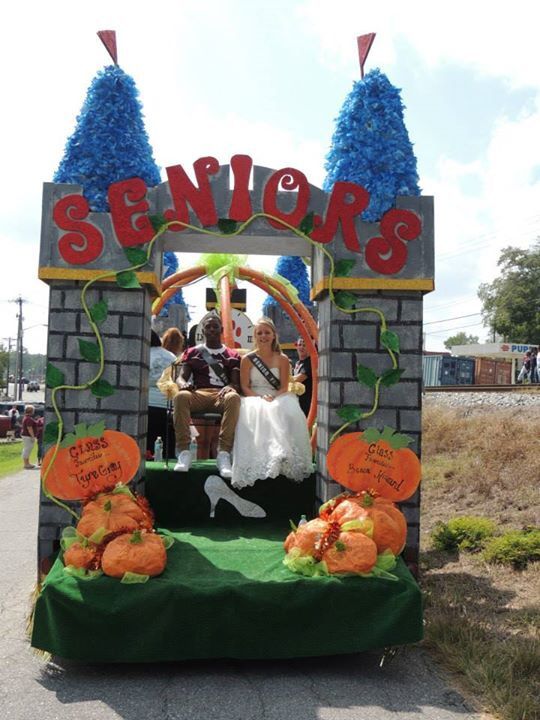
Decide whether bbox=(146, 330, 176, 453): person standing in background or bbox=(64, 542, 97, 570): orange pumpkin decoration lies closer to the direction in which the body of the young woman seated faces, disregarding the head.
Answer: the orange pumpkin decoration

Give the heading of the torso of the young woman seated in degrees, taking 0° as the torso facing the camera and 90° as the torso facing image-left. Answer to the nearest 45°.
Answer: approximately 0°

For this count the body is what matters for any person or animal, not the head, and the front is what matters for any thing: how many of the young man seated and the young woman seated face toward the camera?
2

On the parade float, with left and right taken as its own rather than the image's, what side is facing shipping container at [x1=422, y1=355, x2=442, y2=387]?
back

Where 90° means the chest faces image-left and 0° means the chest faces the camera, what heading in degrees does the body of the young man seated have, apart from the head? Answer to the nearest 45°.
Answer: approximately 0°
